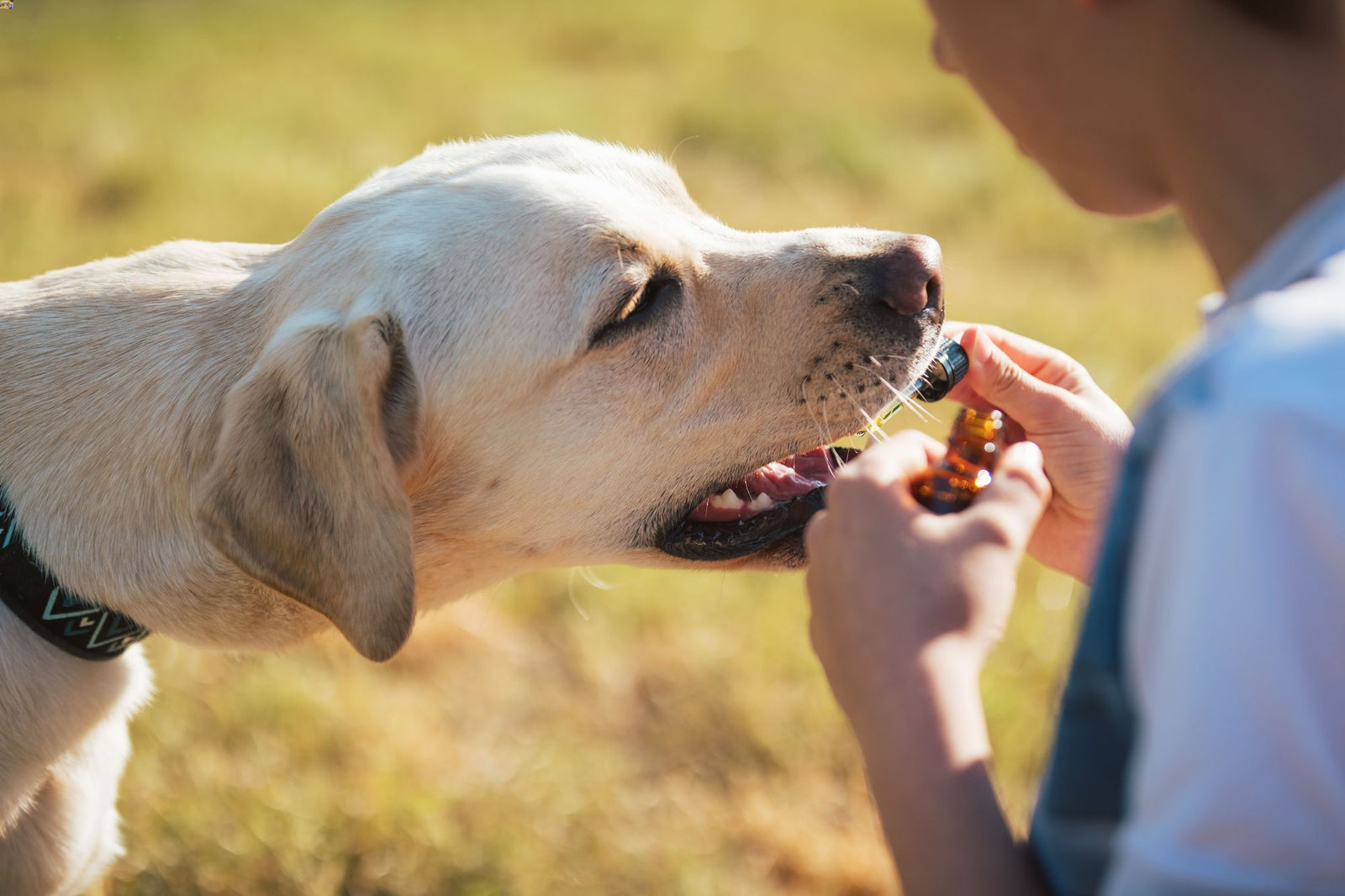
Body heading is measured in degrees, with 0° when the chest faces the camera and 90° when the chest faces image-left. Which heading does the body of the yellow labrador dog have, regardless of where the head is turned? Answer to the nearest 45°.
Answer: approximately 270°
